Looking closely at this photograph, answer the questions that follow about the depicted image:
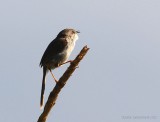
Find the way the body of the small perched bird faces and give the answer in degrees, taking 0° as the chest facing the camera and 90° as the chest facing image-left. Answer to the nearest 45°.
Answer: approximately 270°

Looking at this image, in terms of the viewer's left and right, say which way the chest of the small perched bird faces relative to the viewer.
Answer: facing to the right of the viewer
